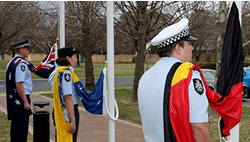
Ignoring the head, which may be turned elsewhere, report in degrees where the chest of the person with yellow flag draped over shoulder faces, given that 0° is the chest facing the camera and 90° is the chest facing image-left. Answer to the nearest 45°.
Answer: approximately 270°

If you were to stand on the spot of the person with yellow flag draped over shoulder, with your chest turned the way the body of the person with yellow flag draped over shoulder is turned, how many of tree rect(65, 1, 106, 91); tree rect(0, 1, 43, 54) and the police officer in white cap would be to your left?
2

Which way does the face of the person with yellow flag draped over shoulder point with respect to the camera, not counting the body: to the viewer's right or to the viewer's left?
to the viewer's right

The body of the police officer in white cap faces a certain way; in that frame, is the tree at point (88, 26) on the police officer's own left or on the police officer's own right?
on the police officer's own left

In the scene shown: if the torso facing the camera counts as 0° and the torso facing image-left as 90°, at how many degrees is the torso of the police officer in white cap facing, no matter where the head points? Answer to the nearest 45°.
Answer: approximately 225°
